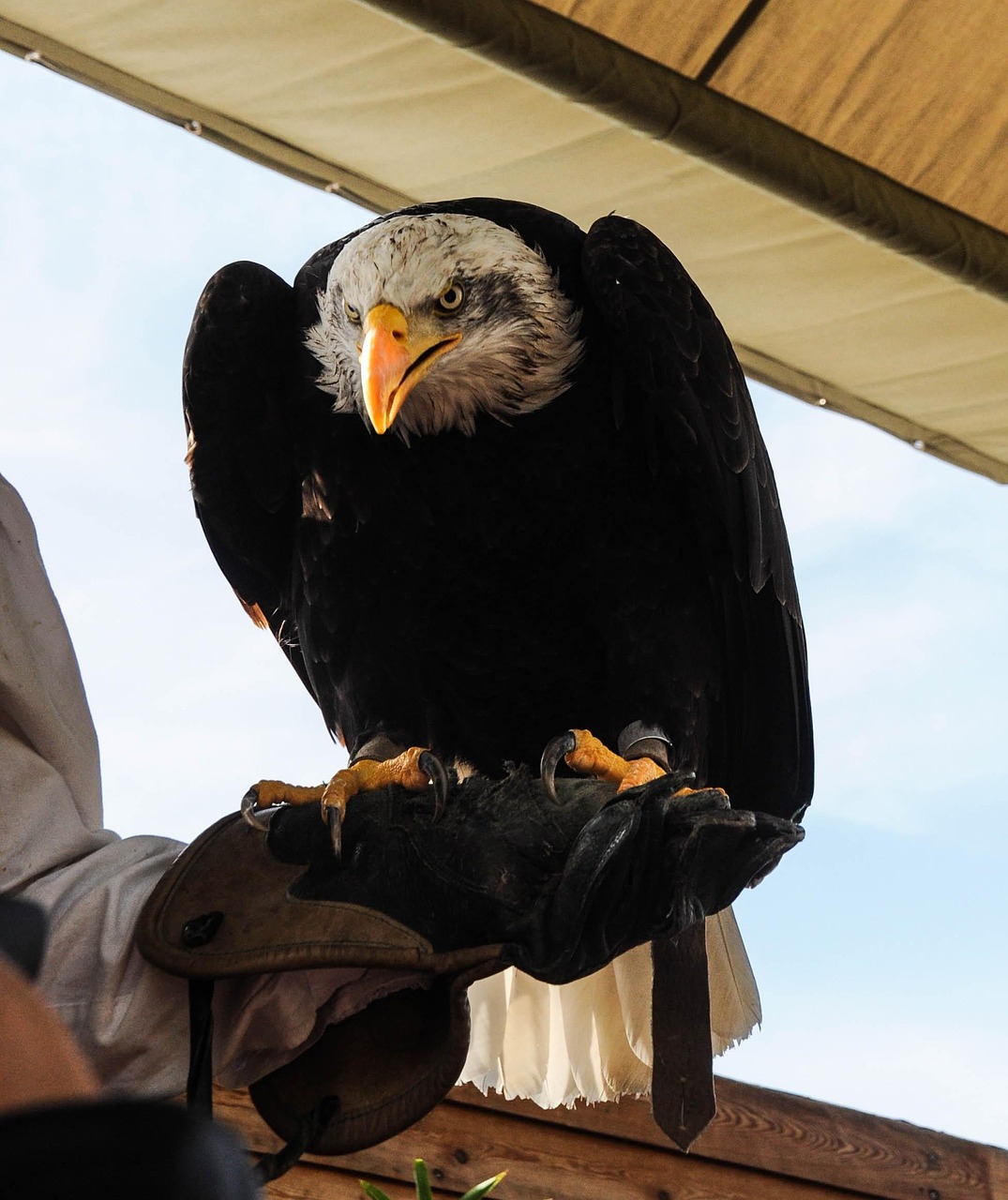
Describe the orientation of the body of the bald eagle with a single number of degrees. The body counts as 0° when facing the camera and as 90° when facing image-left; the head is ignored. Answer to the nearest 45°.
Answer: approximately 45°
